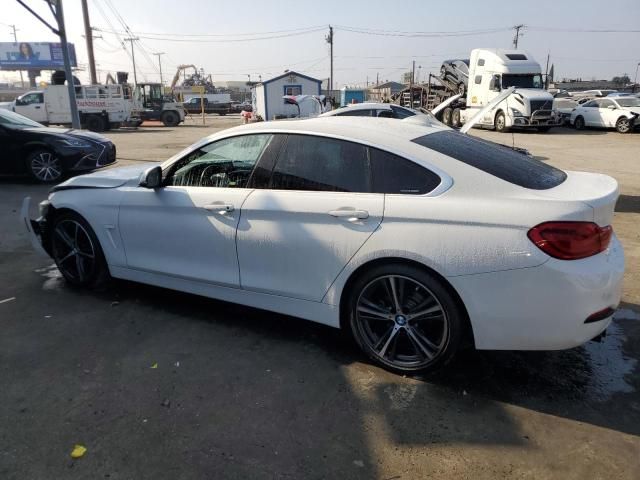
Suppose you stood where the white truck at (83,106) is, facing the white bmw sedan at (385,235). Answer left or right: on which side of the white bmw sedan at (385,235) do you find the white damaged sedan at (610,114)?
left

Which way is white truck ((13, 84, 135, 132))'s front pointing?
to the viewer's left

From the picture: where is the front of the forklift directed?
to the viewer's left

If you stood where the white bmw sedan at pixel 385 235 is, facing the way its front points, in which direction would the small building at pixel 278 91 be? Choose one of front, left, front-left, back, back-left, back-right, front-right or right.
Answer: front-right

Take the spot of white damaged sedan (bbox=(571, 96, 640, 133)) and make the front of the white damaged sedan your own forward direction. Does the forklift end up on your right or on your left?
on your right

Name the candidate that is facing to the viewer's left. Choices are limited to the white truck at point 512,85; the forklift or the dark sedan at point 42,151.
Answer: the forklift

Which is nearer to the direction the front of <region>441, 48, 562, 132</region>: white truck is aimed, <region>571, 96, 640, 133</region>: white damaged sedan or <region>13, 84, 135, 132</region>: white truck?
the white damaged sedan

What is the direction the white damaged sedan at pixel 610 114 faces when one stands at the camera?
facing the viewer and to the right of the viewer

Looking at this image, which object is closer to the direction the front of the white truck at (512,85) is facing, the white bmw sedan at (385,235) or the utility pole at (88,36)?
the white bmw sedan

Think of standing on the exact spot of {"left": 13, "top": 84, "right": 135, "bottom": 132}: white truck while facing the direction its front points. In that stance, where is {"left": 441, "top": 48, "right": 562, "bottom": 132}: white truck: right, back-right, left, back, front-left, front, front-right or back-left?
back-left

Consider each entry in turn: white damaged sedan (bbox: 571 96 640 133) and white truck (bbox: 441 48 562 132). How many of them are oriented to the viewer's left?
0

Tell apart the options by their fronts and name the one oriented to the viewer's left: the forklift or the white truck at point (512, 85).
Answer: the forklift

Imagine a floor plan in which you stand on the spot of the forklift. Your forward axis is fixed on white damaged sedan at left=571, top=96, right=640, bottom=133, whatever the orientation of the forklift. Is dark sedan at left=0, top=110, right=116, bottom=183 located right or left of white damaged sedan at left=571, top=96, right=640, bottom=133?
right

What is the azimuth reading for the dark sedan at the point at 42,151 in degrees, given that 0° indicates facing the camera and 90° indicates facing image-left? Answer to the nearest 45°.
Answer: approximately 315°
